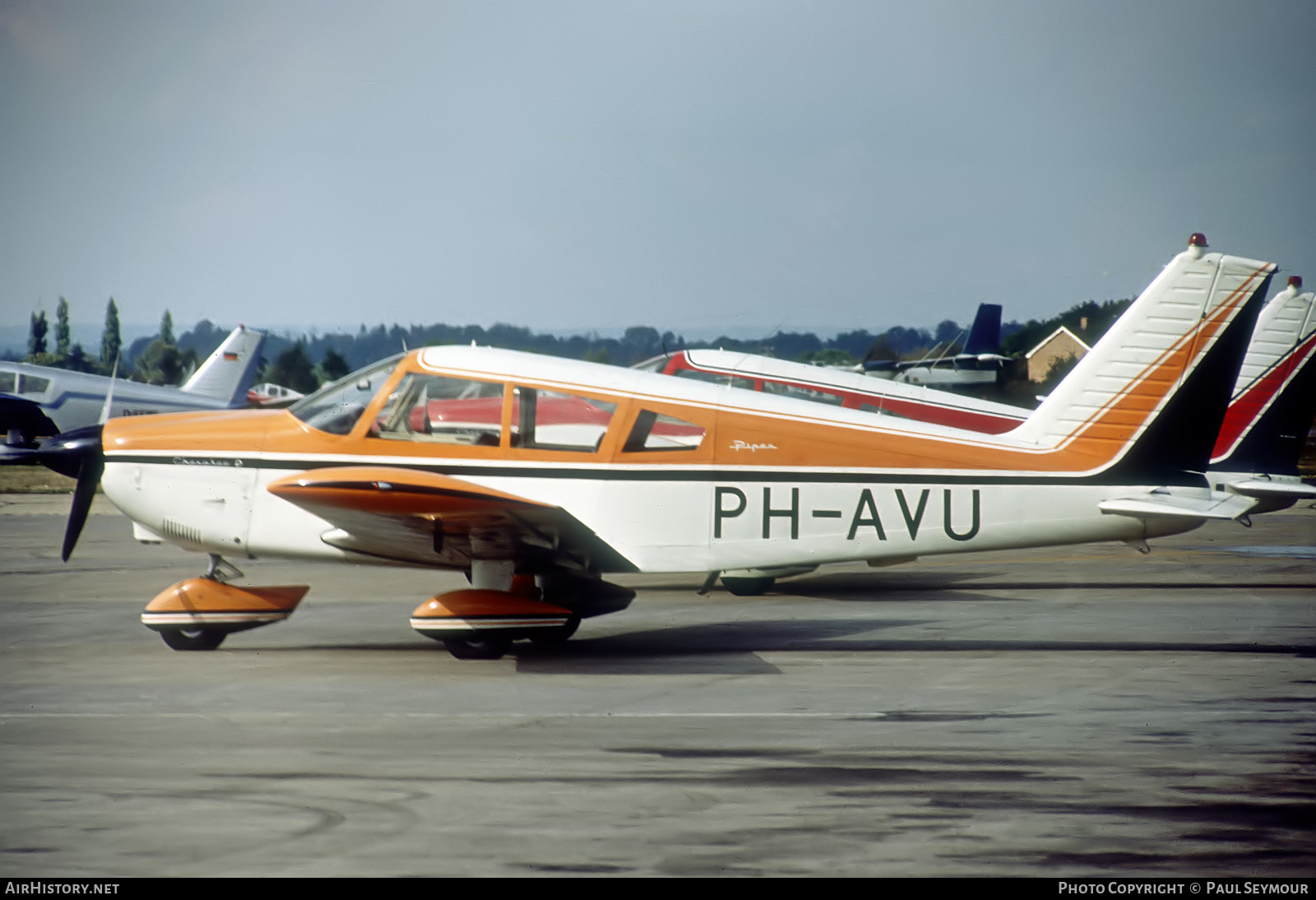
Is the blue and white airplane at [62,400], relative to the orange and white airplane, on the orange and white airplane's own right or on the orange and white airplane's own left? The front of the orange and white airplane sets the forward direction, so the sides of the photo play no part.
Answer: on the orange and white airplane's own right

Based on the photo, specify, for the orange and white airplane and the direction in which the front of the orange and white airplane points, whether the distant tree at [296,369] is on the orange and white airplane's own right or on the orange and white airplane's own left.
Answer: on the orange and white airplane's own right

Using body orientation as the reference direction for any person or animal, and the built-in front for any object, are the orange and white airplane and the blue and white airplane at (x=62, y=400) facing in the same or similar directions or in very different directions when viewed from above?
same or similar directions

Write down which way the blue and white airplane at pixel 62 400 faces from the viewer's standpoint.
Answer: facing to the left of the viewer

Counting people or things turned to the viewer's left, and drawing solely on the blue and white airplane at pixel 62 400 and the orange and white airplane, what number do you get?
2

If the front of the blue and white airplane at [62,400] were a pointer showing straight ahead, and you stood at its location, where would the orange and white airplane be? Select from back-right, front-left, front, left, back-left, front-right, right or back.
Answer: left

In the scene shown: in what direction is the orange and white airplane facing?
to the viewer's left

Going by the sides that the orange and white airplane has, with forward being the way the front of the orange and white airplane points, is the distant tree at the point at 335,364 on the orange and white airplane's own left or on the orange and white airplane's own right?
on the orange and white airplane's own right

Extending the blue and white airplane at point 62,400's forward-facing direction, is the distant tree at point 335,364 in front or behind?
behind

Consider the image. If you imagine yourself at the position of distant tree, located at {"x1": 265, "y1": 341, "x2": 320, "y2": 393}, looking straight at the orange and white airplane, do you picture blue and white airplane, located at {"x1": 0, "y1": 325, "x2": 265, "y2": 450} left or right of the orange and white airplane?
right

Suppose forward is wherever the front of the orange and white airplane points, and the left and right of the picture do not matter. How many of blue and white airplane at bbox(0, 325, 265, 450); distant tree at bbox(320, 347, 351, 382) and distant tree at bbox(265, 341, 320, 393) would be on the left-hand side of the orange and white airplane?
0

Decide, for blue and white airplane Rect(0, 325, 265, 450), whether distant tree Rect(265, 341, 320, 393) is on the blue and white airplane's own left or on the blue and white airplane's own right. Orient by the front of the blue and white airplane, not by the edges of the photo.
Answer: on the blue and white airplane's own right
